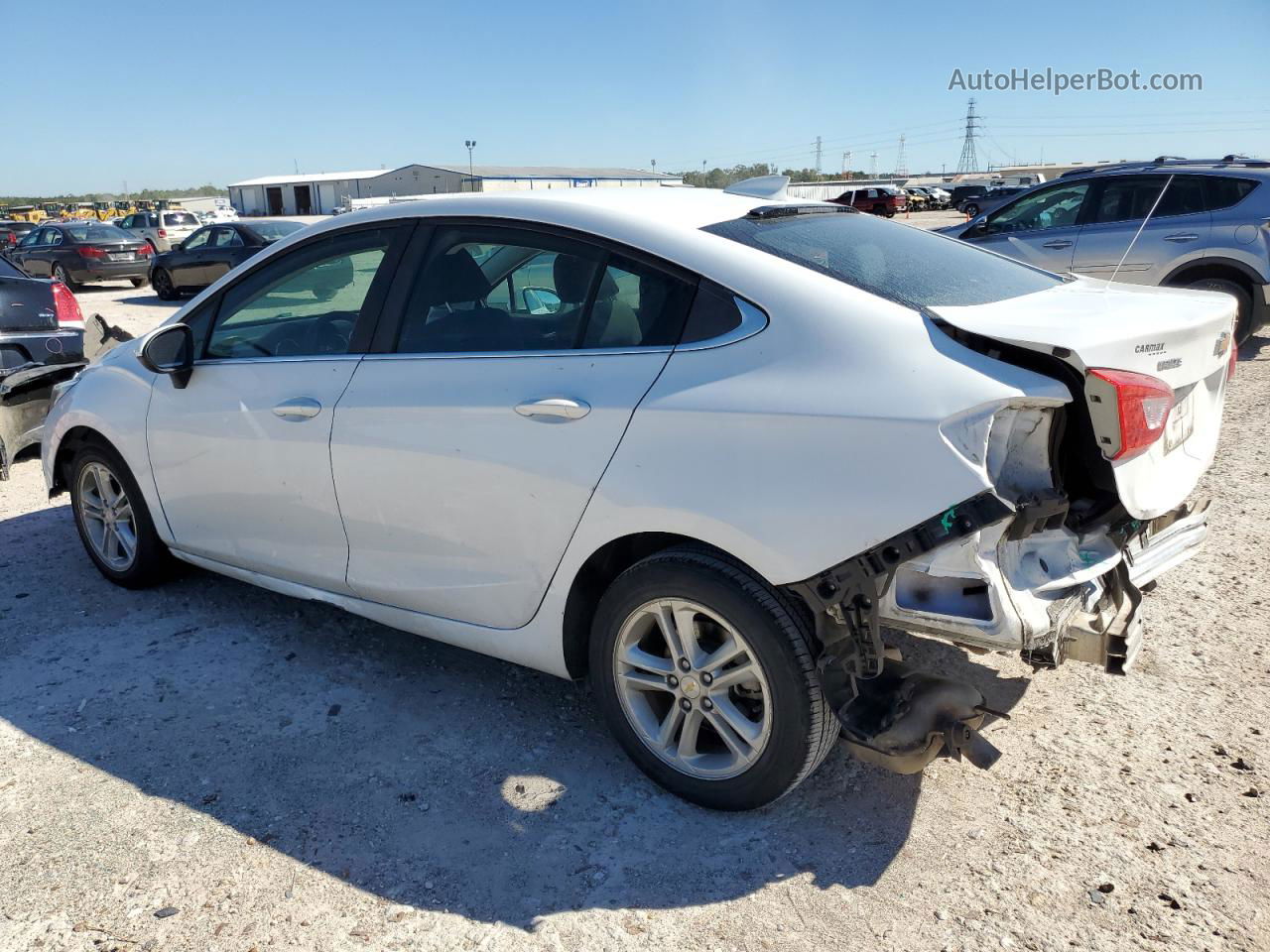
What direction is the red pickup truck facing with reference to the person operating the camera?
facing away from the viewer and to the left of the viewer

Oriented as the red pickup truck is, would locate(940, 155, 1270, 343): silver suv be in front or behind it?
behind

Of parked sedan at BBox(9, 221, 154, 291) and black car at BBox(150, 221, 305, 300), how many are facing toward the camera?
0

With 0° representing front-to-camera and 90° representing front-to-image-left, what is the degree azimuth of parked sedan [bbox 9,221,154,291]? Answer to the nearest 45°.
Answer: approximately 135°

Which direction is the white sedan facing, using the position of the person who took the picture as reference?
facing away from the viewer and to the left of the viewer

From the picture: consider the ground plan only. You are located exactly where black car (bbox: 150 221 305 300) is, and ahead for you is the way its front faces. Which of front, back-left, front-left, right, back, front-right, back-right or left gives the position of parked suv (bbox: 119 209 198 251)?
front-right

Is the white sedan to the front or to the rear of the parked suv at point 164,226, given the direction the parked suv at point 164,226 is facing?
to the rear

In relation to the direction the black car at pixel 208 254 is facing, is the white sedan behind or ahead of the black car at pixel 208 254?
behind

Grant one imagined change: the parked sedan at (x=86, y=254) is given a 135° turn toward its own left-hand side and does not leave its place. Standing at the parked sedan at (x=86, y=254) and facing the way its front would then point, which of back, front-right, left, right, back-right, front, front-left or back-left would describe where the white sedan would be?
front

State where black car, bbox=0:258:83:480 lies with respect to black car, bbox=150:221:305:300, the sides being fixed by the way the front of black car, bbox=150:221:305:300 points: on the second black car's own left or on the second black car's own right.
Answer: on the second black car's own left

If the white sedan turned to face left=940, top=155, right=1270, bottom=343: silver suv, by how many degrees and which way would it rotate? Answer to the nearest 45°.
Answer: approximately 90° to its right
